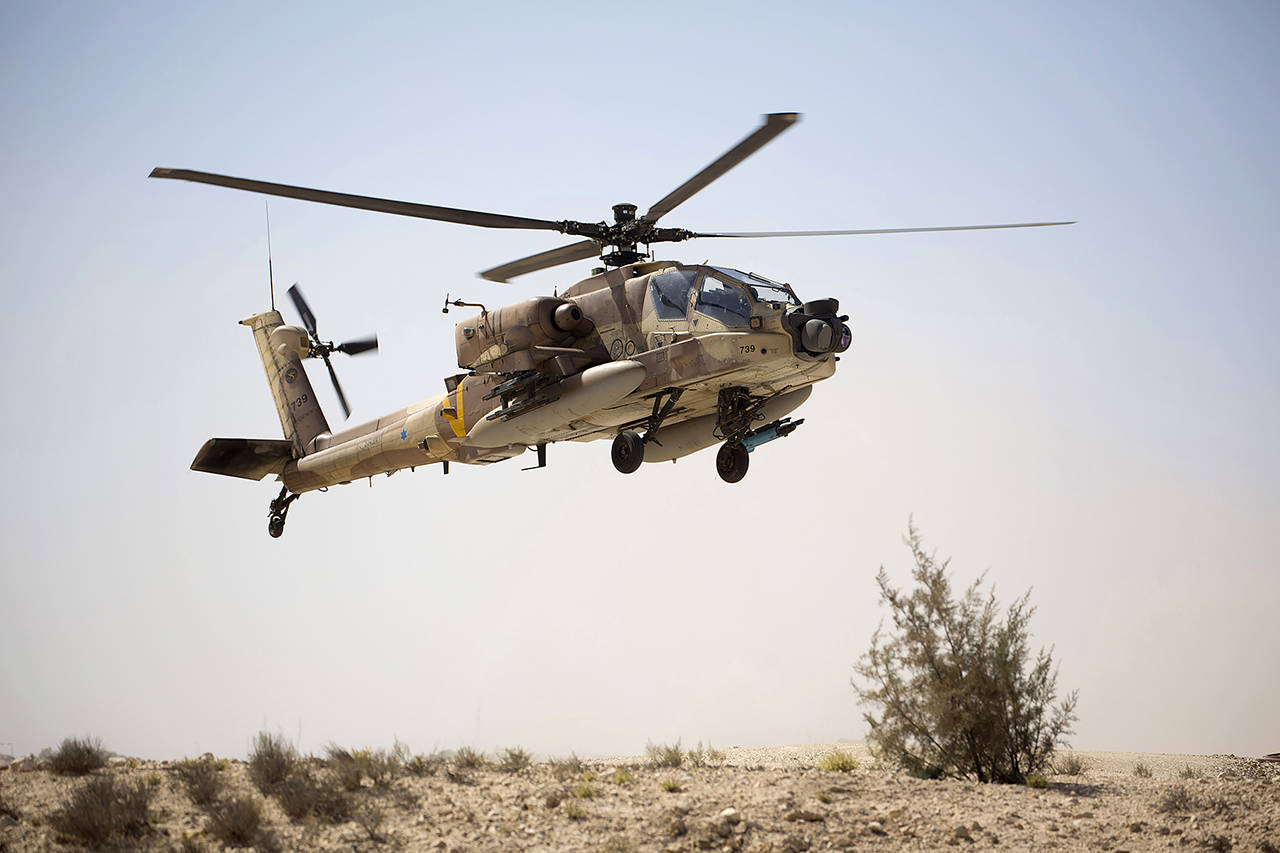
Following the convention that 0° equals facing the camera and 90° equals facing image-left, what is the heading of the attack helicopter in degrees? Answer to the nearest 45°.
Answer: approximately 315°

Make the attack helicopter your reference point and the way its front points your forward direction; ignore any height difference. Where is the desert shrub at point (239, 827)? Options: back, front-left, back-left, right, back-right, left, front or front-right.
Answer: right
